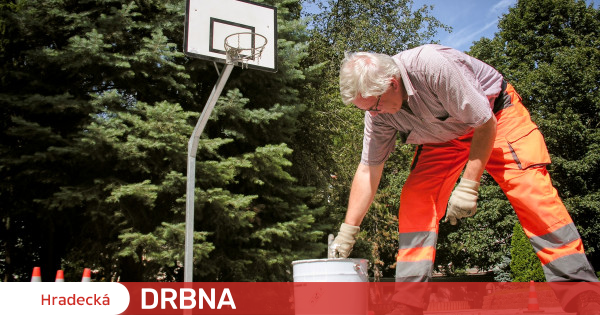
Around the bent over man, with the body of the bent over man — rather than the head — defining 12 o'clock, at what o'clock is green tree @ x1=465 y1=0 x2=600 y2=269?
The green tree is roughly at 5 o'clock from the bent over man.

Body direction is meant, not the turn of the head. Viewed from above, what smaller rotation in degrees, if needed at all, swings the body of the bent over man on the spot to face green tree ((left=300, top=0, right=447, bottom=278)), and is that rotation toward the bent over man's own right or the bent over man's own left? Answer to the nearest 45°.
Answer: approximately 135° to the bent over man's own right

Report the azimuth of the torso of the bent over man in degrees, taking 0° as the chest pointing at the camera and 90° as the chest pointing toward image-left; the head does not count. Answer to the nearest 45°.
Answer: approximately 45°
